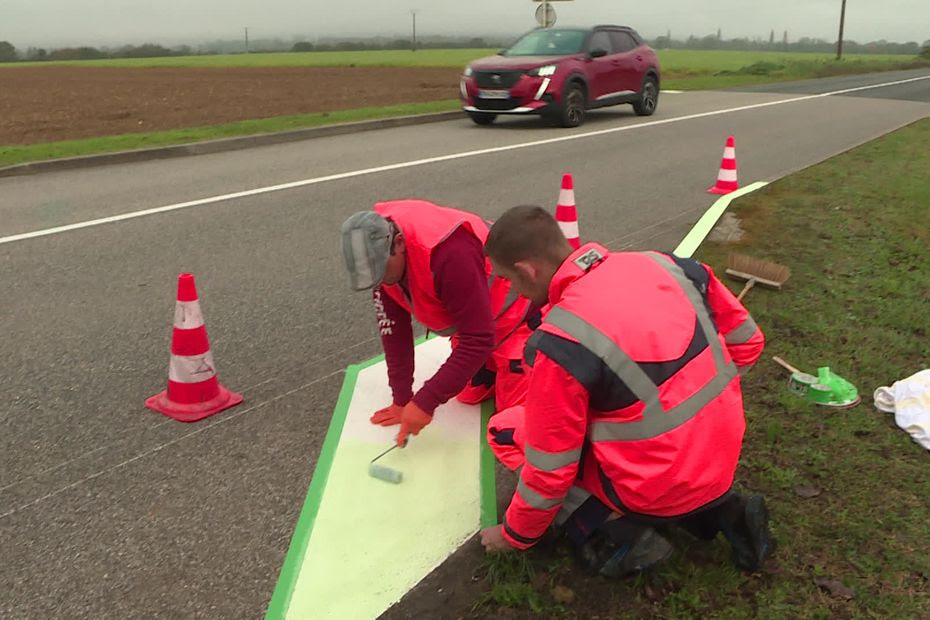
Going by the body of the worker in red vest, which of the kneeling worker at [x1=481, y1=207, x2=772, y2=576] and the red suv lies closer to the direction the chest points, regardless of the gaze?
the kneeling worker

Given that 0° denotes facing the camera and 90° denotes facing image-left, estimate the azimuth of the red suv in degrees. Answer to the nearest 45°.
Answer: approximately 45°

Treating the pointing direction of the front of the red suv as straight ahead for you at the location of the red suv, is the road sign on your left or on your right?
on your right

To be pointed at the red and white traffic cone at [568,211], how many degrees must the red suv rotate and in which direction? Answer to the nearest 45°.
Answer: approximately 45° to its left
